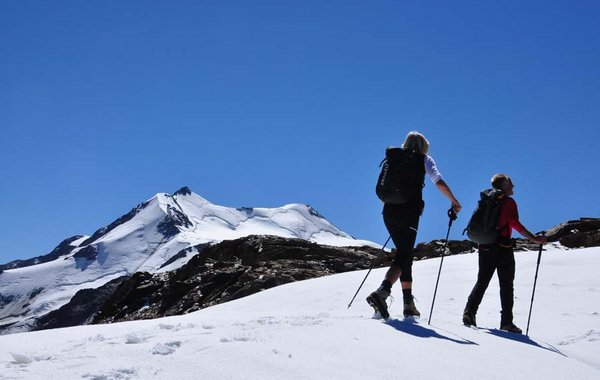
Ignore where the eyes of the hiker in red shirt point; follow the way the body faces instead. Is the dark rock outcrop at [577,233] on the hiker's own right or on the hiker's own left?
on the hiker's own left

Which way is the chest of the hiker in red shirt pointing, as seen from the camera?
to the viewer's right

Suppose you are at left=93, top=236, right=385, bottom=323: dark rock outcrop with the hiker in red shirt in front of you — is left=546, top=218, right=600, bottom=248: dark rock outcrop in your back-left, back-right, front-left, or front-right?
front-left

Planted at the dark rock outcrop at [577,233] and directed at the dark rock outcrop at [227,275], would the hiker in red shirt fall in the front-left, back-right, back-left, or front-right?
front-left

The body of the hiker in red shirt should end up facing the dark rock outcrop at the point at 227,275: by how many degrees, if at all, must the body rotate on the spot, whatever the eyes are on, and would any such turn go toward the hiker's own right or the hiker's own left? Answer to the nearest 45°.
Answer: approximately 135° to the hiker's own left
